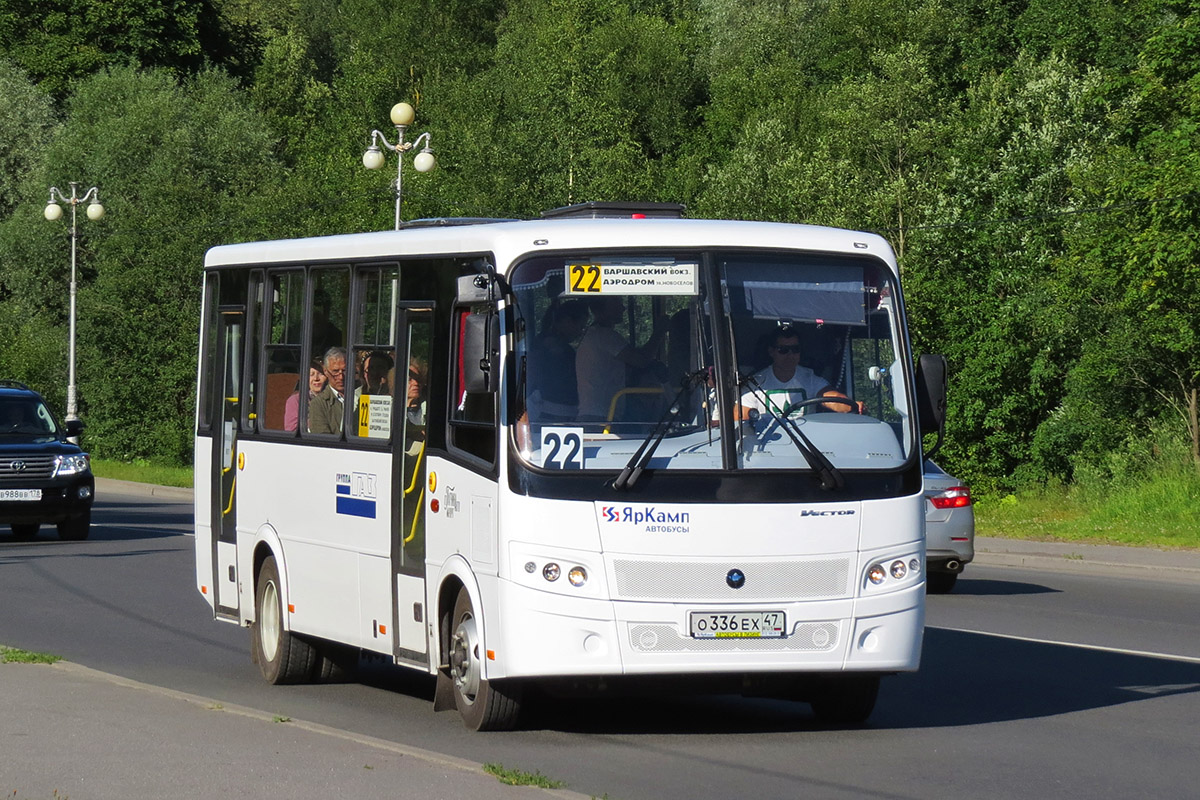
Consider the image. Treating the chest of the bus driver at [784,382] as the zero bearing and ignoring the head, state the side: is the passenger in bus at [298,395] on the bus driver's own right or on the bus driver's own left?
on the bus driver's own right

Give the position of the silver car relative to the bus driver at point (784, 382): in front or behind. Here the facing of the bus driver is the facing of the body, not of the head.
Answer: behind

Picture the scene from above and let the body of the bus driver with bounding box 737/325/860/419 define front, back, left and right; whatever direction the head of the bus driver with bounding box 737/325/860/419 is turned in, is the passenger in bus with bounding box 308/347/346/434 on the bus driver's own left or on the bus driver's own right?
on the bus driver's own right

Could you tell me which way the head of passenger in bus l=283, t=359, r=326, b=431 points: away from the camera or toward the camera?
toward the camera

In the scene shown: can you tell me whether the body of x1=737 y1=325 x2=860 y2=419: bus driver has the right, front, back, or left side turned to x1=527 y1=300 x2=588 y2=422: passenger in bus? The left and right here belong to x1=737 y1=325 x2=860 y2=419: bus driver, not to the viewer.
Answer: right

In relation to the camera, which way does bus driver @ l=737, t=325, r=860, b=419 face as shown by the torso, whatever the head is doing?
toward the camera

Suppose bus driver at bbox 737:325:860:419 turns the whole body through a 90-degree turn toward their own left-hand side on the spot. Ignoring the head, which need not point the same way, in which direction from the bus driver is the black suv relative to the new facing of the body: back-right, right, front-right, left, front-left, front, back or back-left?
back-left

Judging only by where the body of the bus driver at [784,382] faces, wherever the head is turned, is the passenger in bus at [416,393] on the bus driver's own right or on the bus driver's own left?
on the bus driver's own right

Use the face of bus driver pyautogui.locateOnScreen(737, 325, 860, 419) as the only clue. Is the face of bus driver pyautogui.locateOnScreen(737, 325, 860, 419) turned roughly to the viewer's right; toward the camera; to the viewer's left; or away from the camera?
toward the camera
